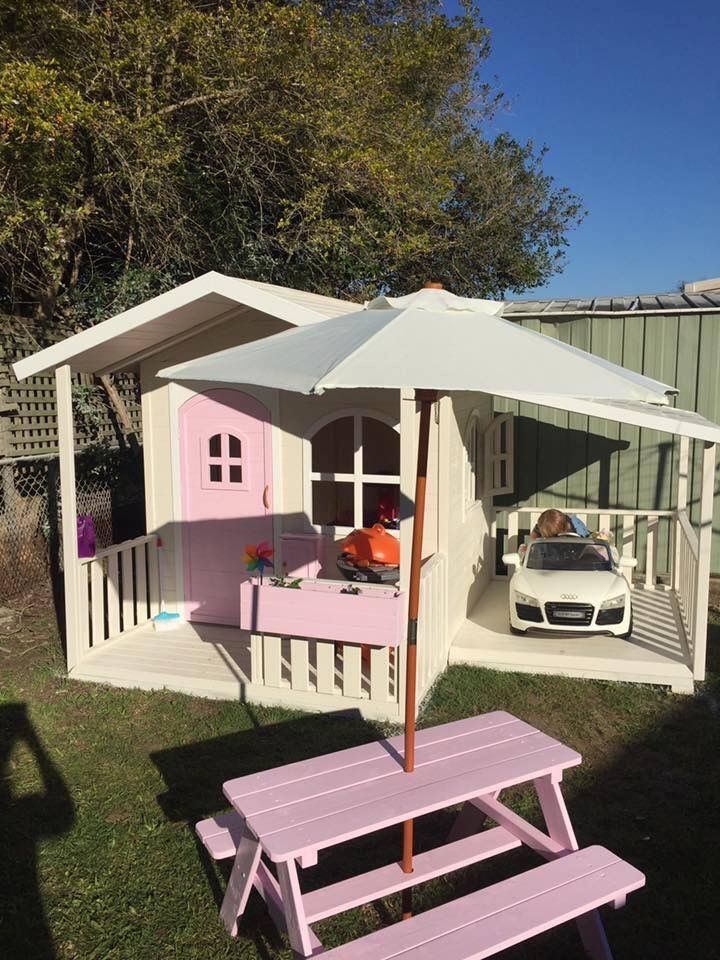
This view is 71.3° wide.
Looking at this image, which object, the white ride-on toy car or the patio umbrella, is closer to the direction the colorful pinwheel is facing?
the patio umbrella

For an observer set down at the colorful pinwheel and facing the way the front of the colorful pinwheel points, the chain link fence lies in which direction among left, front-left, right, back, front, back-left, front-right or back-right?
back-right

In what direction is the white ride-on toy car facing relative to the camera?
toward the camera

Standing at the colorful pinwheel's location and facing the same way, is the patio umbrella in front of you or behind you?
in front

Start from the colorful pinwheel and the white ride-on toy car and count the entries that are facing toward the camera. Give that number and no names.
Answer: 2

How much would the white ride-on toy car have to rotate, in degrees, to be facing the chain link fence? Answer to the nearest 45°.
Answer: approximately 90° to its right

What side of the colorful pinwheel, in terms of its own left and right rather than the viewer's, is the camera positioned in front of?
front

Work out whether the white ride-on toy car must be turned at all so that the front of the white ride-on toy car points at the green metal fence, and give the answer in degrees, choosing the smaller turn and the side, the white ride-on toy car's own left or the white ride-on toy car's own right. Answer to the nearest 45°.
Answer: approximately 180°

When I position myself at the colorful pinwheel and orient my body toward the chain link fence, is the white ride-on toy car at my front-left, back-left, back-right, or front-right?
back-right

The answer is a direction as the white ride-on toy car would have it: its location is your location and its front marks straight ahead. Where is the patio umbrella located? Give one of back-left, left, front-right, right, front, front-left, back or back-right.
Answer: front

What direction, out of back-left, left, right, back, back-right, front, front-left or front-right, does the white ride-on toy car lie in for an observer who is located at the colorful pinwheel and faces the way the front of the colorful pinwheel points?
left
